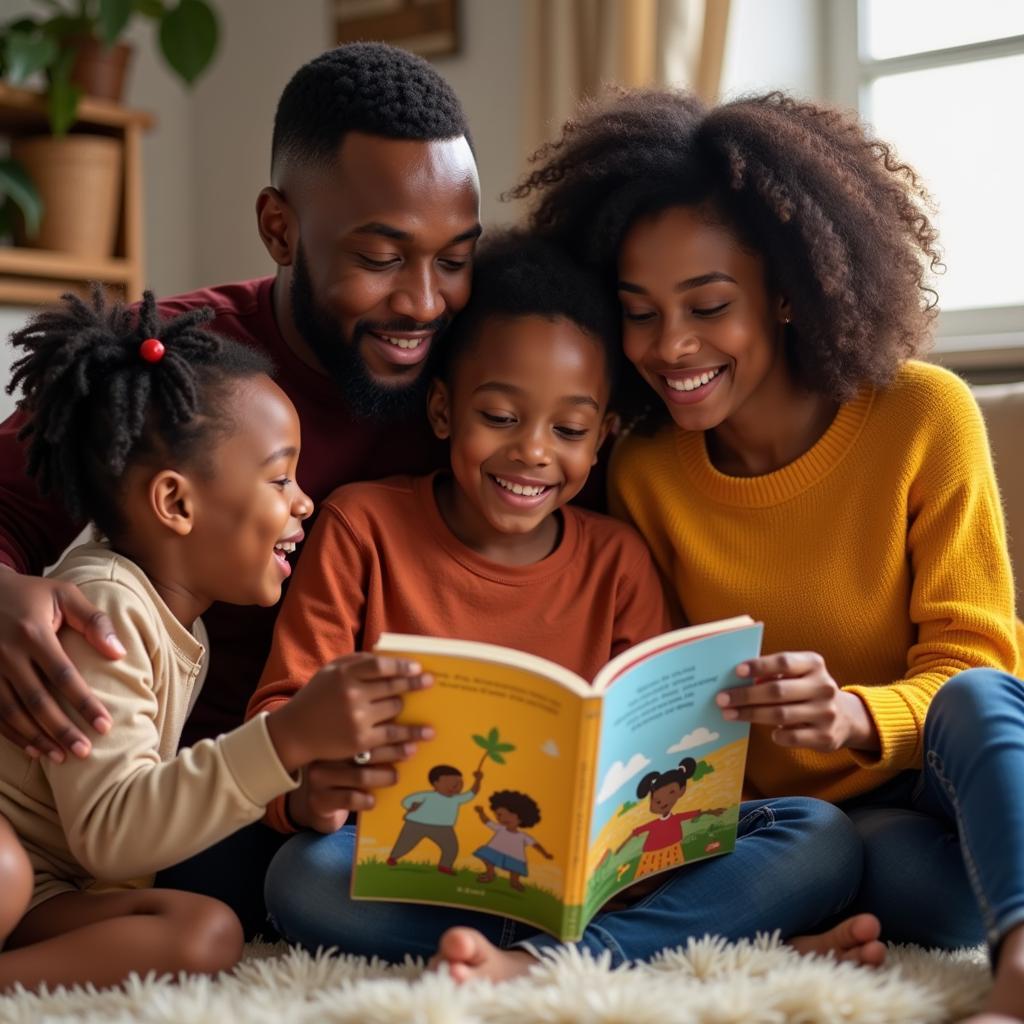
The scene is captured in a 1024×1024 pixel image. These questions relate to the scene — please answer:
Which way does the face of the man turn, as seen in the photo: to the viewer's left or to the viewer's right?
to the viewer's right

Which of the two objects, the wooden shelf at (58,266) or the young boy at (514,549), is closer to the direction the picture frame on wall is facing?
the young boy

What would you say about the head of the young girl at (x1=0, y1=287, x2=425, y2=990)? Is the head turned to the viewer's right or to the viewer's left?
to the viewer's right

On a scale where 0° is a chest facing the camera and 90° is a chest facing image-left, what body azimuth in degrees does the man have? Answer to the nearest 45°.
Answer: approximately 315°

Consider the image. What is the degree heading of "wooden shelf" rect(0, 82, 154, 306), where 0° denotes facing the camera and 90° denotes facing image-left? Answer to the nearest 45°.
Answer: approximately 0°

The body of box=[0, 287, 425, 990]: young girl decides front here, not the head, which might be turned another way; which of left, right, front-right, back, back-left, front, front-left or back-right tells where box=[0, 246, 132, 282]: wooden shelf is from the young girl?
left

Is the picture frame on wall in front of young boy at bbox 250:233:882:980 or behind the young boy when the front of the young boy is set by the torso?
behind

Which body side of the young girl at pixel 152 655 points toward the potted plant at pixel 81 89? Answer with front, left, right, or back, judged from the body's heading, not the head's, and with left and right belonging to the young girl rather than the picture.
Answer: left

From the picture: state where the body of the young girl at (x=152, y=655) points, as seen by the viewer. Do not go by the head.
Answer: to the viewer's right

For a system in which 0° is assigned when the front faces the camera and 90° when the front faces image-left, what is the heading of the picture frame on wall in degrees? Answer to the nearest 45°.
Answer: approximately 0°
